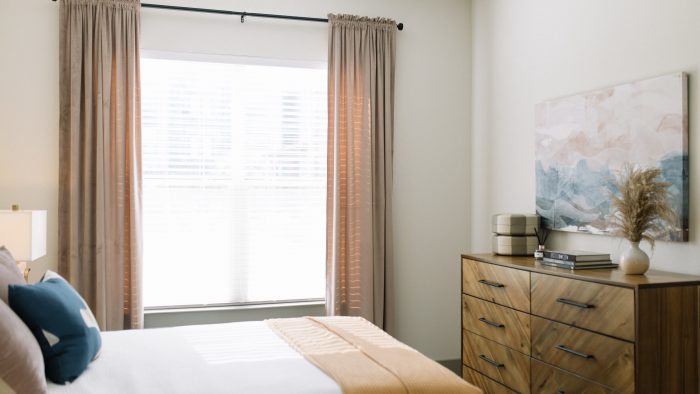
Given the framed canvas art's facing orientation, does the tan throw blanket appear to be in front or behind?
in front

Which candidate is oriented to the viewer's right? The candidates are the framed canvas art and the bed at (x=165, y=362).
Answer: the bed

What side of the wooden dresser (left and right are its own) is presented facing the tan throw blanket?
front

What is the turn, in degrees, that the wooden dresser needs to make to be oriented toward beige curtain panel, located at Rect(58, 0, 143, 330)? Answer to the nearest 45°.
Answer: approximately 45° to its right

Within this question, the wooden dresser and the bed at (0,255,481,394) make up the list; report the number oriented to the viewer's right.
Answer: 1

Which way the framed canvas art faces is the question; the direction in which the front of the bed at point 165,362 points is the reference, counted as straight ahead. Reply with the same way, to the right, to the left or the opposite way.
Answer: the opposite way

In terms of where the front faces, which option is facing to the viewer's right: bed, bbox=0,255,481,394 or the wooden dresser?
the bed

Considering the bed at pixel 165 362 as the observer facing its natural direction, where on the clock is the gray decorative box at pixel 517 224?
The gray decorative box is roughly at 11 o'clock from the bed.

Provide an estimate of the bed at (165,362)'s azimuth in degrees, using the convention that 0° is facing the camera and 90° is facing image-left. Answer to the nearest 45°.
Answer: approximately 270°

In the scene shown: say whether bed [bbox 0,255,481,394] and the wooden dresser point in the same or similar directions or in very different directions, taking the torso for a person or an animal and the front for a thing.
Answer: very different directions

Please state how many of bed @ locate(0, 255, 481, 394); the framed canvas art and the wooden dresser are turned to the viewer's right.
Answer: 1

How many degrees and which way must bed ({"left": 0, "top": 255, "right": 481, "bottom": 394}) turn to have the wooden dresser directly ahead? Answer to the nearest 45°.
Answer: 0° — it already faces it

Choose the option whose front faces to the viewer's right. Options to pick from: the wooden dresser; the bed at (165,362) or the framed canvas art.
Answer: the bed

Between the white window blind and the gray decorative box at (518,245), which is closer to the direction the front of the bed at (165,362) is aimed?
the gray decorative box
